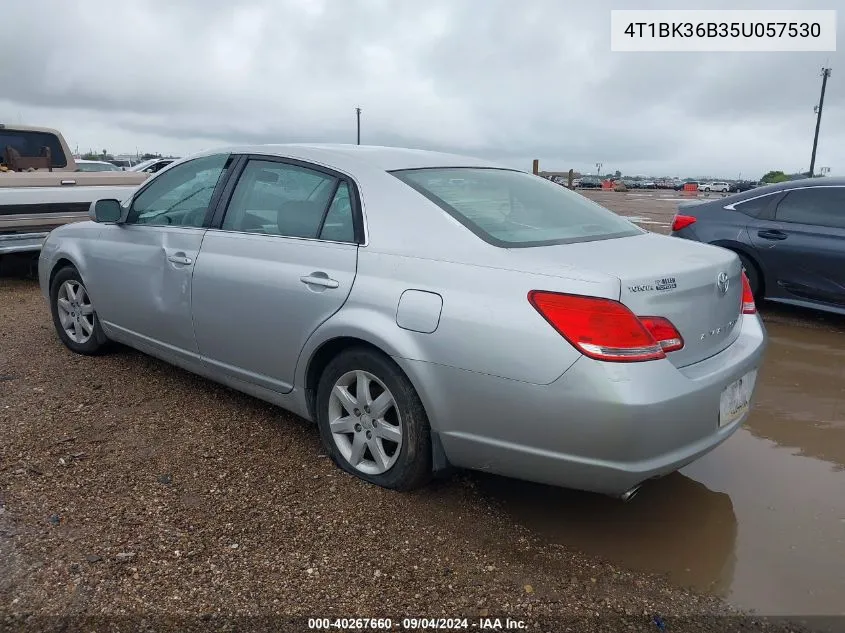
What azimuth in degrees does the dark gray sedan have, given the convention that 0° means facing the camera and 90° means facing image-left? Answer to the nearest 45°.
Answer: approximately 270°

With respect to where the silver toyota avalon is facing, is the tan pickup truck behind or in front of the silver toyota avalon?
in front

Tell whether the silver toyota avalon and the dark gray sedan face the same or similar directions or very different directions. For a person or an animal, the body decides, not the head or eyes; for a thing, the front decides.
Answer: very different directions

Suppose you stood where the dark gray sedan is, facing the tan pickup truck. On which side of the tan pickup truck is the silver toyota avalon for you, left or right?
left

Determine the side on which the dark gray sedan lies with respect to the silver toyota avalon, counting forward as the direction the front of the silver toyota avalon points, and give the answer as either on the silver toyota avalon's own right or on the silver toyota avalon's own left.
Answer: on the silver toyota avalon's own right

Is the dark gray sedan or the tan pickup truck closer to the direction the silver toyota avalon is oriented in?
the tan pickup truck

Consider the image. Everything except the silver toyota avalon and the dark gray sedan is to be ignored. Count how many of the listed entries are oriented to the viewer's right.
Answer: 1

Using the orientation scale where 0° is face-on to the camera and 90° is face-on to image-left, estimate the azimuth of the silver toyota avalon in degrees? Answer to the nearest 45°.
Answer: approximately 135°

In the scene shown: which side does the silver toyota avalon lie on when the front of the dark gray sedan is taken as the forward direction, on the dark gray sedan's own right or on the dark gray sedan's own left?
on the dark gray sedan's own right

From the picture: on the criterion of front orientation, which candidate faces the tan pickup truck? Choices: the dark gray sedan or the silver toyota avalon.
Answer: the silver toyota avalon

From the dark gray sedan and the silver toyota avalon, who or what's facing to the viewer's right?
the dark gray sedan

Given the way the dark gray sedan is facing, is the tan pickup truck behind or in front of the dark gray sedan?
behind

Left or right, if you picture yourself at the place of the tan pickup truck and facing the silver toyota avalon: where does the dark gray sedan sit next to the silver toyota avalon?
left
